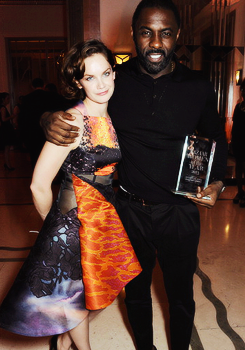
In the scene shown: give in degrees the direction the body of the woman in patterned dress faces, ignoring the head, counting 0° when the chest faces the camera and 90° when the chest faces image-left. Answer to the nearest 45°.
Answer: approximately 315°
